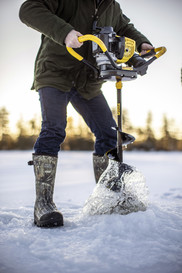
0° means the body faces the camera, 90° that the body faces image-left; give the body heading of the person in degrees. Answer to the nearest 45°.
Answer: approximately 315°
